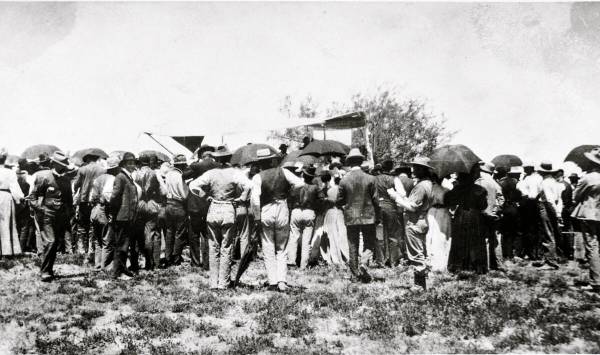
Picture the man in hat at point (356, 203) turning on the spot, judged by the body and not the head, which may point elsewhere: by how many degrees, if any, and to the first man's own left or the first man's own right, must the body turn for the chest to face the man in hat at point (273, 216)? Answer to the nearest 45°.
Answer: approximately 135° to the first man's own left

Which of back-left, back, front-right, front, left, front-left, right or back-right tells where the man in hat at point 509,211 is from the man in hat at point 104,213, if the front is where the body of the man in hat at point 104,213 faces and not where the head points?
front-right

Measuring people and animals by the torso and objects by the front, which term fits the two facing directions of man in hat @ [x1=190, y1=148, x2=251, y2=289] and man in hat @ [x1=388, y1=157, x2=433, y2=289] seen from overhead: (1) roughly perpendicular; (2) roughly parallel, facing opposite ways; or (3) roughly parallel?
roughly perpendicular

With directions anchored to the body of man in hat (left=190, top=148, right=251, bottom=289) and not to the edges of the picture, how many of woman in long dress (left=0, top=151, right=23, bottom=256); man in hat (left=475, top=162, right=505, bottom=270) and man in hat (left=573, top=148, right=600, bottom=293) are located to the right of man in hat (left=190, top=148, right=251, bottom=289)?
2

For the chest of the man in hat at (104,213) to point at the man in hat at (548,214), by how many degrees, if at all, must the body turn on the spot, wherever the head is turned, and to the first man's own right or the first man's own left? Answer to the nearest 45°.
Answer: approximately 45° to the first man's own right

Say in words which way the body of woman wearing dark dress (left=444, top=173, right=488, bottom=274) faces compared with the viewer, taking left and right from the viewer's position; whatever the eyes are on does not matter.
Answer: facing away from the viewer

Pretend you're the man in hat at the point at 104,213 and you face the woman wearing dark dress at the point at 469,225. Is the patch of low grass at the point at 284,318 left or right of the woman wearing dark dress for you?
right

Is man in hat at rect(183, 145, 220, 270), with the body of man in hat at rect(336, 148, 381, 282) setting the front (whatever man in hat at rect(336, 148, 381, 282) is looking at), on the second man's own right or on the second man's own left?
on the second man's own left

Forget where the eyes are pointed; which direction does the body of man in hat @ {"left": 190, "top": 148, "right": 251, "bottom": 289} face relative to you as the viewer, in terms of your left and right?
facing away from the viewer

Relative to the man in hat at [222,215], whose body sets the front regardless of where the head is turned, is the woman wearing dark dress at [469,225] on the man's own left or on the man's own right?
on the man's own right

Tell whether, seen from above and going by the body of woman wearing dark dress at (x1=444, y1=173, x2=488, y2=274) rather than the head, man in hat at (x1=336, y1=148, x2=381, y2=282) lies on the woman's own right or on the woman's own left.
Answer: on the woman's own left

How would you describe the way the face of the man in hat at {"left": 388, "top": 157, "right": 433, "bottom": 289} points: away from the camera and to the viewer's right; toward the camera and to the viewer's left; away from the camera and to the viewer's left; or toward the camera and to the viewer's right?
away from the camera and to the viewer's left

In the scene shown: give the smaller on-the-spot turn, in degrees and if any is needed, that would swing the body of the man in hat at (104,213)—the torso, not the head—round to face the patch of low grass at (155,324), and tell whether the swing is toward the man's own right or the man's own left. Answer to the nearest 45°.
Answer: approximately 135° to the man's own right

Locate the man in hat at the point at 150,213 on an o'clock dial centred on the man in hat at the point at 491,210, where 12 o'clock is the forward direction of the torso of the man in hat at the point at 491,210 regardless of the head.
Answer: the man in hat at the point at 150,213 is roughly at 10 o'clock from the man in hat at the point at 491,210.

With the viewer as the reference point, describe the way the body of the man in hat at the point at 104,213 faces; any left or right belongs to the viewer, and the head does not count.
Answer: facing away from the viewer and to the right of the viewer

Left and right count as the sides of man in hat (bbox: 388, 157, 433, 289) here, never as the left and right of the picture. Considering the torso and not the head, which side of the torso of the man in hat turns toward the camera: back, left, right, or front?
left

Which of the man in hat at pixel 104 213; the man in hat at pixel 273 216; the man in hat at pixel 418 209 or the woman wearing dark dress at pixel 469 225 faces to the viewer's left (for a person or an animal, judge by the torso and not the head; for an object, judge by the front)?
the man in hat at pixel 418 209
